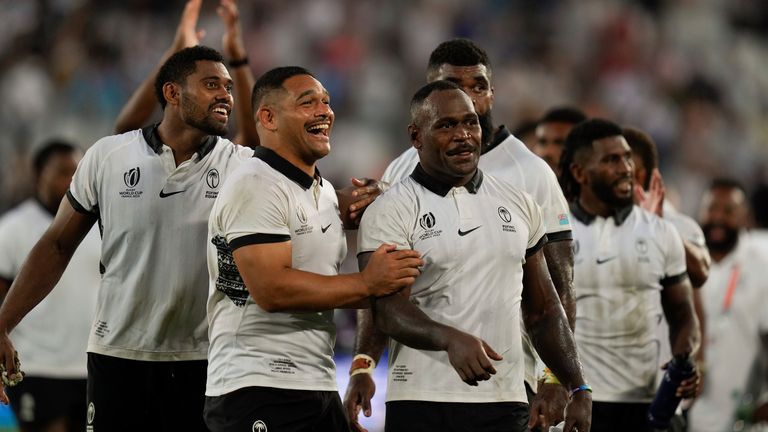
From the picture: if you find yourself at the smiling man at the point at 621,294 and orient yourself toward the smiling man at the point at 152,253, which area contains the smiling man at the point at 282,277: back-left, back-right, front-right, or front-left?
front-left

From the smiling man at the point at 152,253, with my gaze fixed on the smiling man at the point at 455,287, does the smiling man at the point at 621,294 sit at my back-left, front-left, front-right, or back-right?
front-left

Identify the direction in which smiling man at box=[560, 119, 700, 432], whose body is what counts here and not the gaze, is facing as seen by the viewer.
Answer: toward the camera

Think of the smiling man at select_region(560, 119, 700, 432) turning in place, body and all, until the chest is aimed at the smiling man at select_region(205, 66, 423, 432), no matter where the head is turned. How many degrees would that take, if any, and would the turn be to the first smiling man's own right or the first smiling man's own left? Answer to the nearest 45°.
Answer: approximately 45° to the first smiling man's own right

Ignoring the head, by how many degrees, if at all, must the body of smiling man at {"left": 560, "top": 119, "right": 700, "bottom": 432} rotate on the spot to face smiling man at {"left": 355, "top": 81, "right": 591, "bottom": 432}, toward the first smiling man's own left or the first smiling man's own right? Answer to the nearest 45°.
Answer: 0° — they already face them

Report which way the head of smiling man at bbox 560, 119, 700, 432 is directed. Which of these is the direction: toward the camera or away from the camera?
toward the camera

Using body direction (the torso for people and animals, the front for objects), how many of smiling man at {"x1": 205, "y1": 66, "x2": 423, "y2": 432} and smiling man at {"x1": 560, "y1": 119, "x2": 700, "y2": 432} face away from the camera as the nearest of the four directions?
0

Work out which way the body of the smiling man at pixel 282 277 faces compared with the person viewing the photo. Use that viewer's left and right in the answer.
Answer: facing the viewer and to the right of the viewer

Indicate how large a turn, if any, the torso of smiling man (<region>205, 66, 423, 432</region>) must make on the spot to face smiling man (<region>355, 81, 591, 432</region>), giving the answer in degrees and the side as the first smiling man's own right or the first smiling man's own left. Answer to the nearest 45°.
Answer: approximately 45° to the first smiling man's own left

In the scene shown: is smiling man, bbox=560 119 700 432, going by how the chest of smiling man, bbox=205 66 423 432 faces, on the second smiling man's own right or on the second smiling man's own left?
on the second smiling man's own left

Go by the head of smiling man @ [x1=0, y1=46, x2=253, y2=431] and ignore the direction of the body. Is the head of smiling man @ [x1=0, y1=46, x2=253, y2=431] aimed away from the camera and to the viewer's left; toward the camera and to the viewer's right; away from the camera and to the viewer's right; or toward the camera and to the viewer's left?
toward the camera and to the viewer's right

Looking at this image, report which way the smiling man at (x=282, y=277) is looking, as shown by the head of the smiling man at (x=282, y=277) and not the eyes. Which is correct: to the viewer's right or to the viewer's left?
to the viewer's right

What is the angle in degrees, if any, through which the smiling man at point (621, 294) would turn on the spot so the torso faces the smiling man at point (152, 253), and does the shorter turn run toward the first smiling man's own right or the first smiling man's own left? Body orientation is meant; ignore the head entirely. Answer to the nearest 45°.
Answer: approximately 45° to the first smiling man's own right
